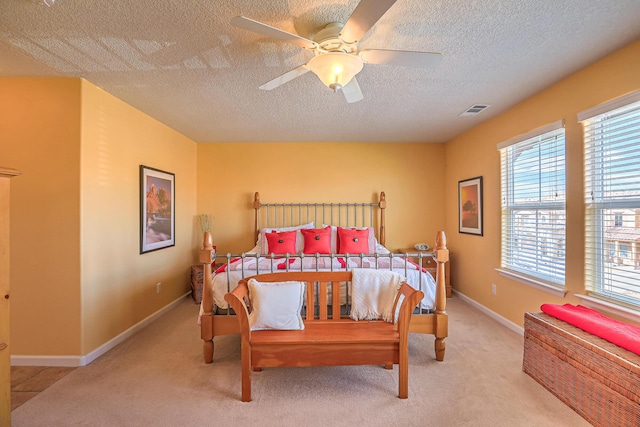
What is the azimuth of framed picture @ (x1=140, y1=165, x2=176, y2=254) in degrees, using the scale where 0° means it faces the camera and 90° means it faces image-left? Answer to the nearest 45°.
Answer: approximately 315°

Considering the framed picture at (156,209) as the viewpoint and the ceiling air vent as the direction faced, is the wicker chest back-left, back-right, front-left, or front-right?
front-right

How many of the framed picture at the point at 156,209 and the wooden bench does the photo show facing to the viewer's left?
0

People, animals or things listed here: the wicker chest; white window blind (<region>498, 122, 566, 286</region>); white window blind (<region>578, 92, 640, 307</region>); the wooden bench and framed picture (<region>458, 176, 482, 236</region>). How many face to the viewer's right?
0

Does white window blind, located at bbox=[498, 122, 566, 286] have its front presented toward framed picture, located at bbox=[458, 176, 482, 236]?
no

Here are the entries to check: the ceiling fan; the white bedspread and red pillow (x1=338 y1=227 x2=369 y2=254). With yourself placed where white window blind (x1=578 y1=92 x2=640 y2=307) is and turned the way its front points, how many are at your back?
0

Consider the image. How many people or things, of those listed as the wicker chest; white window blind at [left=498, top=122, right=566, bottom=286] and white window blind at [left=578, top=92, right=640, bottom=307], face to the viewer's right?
0

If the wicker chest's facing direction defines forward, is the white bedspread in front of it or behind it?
in front

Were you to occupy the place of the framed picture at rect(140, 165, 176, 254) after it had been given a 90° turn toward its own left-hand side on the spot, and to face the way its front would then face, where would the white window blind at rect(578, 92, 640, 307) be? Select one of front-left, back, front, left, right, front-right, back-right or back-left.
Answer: right

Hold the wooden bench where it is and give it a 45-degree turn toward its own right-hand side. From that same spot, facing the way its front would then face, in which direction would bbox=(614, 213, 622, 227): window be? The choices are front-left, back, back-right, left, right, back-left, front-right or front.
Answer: back-left

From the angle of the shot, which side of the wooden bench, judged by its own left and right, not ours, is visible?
front

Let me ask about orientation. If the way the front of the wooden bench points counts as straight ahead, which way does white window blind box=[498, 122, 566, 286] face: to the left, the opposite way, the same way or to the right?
to the right

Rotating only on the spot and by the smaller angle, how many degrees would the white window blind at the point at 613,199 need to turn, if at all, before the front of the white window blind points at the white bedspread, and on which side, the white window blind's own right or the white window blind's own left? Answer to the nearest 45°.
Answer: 0° — it already faces it

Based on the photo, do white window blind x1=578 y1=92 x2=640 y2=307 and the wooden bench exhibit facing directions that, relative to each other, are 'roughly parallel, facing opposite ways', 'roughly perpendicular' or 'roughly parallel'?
roughly perpendicular

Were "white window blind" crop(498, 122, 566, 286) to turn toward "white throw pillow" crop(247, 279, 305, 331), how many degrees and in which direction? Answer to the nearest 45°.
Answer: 0° — it already faces it

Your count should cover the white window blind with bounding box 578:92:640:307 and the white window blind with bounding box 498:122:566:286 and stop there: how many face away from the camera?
0

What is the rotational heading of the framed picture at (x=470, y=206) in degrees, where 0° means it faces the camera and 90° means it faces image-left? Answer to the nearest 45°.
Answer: approximately 45°

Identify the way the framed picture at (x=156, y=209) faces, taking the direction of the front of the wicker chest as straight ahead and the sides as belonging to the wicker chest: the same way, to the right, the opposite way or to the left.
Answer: the opposite way

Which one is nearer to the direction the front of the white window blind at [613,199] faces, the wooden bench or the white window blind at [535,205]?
the wooden bench

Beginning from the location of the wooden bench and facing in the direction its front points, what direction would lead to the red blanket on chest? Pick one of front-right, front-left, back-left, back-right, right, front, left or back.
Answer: left
